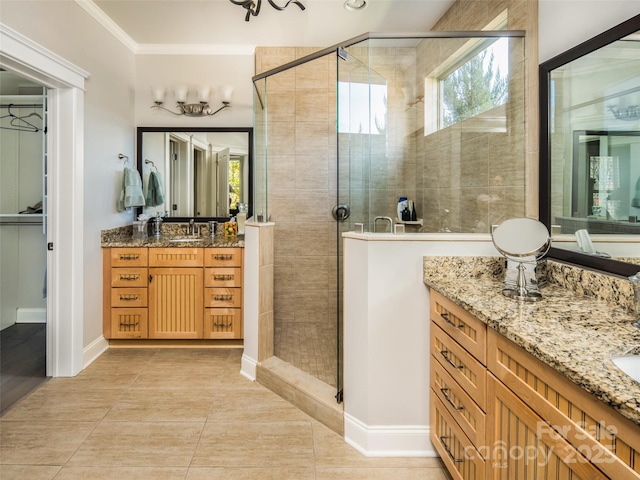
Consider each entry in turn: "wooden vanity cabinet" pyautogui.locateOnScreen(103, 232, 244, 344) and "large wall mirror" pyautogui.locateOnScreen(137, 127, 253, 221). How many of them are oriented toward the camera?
2

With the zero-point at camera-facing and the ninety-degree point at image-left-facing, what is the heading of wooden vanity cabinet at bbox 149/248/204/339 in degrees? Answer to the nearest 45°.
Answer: approximately 0°

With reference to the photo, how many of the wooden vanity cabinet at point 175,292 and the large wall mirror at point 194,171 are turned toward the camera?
2
